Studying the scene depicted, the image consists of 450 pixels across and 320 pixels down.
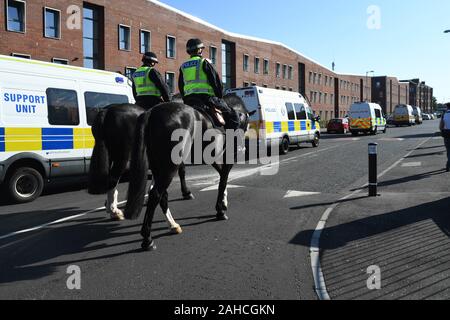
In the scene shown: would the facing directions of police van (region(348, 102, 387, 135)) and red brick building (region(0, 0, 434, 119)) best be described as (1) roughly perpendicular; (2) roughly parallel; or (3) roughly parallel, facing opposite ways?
roughly perpendicular

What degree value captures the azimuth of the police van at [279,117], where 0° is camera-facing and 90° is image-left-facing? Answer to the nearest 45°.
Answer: approximately 225°

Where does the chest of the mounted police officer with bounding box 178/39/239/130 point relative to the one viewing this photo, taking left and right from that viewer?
facing away from the viewer and to the right of the viewer

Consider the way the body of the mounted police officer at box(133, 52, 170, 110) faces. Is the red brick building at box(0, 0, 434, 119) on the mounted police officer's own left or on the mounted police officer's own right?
on the mounted police officer's own left

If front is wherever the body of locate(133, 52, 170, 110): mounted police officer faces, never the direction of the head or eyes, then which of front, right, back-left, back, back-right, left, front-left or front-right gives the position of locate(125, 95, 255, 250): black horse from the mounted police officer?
back-right

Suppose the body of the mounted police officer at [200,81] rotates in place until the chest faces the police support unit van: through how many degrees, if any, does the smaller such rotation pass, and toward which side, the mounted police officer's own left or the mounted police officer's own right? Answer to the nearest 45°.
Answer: approximately 90° to the mounted police officer's own left

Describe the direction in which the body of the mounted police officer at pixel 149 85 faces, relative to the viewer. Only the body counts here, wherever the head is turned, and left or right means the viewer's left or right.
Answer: facing away from the viewer and to the right of the viewer

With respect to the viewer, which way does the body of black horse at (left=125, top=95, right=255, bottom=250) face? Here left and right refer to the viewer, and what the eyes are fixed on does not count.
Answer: facing away from the viewer and to the right of the viewer
